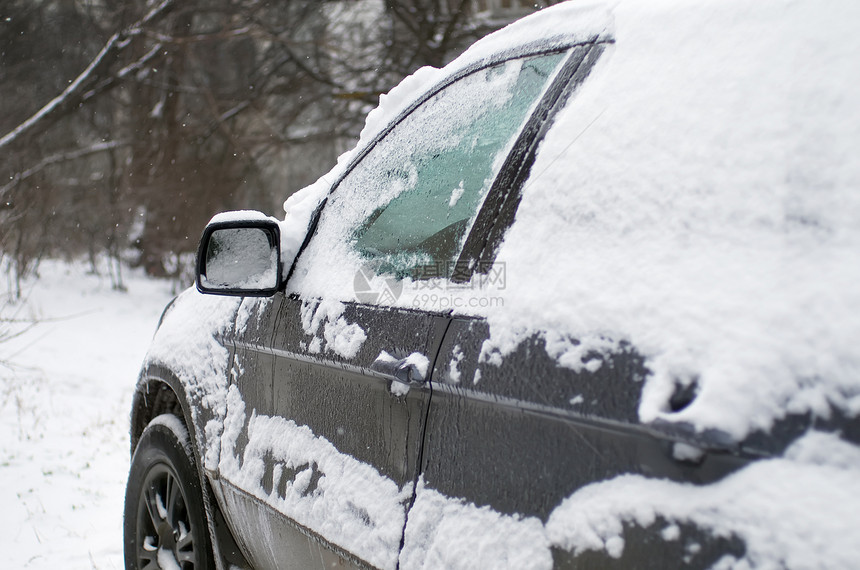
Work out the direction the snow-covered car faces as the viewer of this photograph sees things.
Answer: facing away from the viewer and to the left of the viewer
